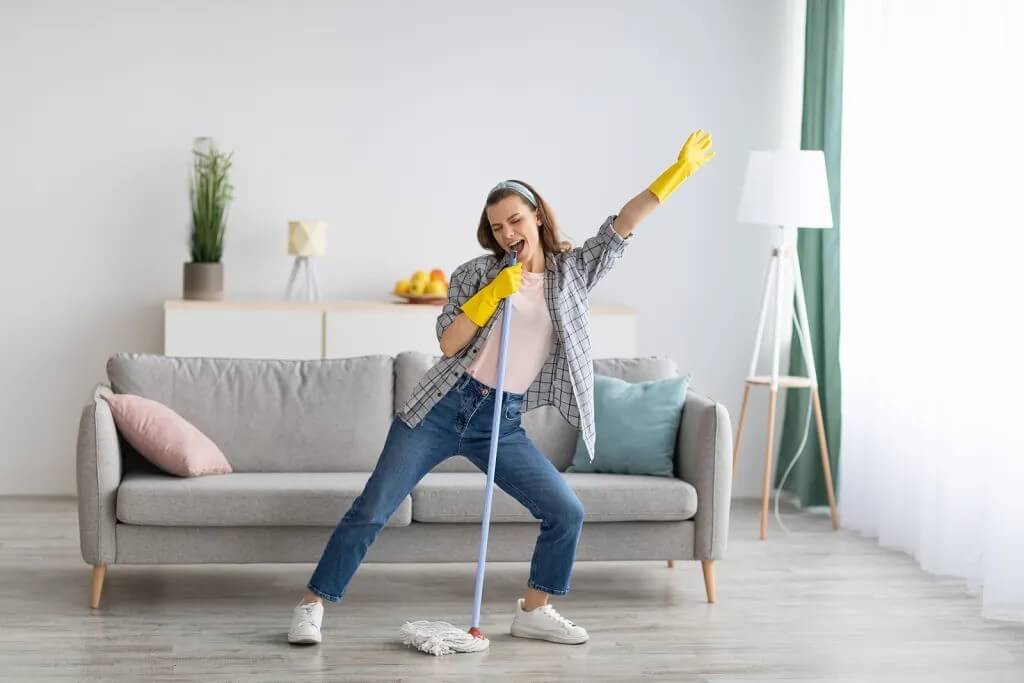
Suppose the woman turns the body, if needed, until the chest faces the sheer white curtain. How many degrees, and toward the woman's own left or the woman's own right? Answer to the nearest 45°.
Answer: approximately 135° to the woman's own left

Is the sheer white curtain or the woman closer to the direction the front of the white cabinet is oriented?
the woman

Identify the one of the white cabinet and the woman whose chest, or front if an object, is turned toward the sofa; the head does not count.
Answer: the white cabinet

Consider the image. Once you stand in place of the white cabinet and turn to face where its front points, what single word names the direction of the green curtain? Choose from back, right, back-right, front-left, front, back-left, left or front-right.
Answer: left

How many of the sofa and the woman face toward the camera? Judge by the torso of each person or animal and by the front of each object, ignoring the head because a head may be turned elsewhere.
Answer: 2

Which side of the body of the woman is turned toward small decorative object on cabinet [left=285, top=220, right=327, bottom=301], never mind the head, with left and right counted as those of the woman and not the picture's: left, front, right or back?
back

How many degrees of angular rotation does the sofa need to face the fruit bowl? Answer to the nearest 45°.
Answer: approximately 180°

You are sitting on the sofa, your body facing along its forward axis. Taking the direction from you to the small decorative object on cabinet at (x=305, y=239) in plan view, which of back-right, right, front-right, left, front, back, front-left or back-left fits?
back

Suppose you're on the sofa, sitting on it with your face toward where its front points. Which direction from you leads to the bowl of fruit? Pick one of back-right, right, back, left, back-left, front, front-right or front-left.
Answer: back

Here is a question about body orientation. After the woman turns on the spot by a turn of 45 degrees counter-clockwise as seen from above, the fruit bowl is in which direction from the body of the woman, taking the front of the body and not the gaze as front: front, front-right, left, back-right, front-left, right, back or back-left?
back-left
